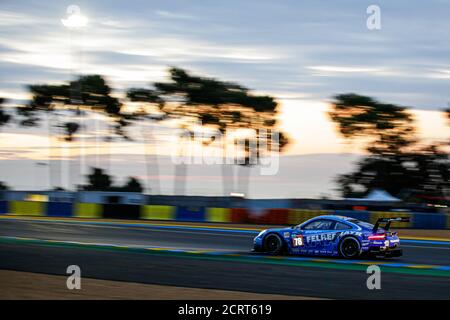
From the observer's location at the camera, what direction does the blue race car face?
facing away from the viewer and to the left of the viewer

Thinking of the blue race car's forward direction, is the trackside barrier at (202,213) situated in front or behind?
in front
